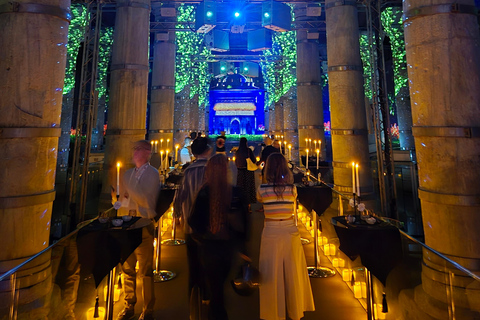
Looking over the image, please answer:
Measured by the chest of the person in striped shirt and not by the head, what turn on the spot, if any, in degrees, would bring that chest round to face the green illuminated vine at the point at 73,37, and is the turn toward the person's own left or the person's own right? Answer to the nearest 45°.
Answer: approximately 45° to the person's own left

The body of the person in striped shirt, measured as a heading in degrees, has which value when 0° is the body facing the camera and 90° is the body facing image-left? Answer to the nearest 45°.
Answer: approximately 180°

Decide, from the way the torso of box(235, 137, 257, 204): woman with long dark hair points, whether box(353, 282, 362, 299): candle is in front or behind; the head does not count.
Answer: behind

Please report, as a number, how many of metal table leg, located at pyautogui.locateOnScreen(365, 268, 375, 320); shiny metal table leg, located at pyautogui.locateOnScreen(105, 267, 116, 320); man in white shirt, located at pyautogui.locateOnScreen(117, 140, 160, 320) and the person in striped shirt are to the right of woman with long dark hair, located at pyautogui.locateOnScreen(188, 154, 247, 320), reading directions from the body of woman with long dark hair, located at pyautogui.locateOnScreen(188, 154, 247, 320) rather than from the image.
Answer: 2

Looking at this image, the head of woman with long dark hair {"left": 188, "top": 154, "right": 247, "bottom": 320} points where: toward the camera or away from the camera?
away from the camera

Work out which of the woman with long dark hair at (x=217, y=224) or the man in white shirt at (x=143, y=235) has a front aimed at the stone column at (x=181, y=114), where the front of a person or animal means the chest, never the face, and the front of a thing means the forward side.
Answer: the woman with long dark hair

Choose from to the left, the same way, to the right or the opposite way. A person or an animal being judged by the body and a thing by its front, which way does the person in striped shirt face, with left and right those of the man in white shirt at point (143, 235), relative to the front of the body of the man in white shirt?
the opposite way

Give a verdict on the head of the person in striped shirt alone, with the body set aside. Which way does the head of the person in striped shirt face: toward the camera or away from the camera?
away from the camera

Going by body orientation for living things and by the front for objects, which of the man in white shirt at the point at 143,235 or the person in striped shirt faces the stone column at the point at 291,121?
the person in striped shirt

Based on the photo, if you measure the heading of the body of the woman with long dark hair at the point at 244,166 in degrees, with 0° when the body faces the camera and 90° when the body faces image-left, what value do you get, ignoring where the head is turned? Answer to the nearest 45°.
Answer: approximately 180°

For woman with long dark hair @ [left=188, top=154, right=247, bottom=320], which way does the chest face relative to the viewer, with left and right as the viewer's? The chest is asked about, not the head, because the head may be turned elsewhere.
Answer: facing away from the viewer

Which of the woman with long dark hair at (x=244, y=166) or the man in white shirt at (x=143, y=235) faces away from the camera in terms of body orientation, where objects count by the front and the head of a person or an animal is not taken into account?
the woman with long dark hair
